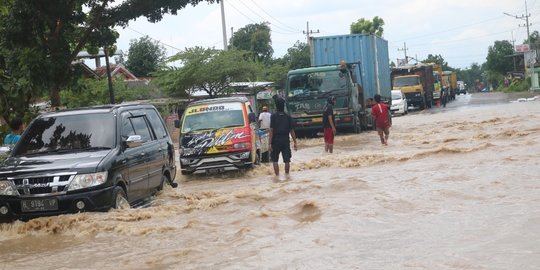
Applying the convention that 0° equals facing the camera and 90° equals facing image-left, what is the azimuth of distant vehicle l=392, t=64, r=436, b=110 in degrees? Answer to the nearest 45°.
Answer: approximately 45°

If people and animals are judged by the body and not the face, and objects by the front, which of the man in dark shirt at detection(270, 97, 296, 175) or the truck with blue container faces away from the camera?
the man in dark shirt

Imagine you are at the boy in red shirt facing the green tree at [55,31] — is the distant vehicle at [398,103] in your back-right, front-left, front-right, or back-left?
back-right

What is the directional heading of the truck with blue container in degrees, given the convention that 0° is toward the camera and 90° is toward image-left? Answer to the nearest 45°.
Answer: approximately 45°

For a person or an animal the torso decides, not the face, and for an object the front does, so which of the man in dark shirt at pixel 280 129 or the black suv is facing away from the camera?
the man in dark shirt

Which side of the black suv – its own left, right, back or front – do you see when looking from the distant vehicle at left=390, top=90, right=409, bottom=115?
back

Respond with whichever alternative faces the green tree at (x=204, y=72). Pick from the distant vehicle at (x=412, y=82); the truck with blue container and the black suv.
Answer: the distant vehicle

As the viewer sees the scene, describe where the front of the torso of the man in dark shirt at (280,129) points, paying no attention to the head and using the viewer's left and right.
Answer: facing away from the viewer
